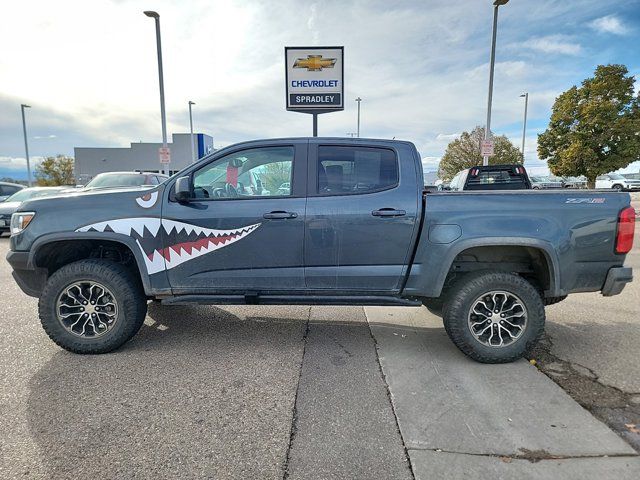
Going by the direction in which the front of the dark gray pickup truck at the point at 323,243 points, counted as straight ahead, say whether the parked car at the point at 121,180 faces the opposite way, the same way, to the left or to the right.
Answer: to the left

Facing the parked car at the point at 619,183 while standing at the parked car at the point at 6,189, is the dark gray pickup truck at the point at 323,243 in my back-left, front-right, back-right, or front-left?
front-right

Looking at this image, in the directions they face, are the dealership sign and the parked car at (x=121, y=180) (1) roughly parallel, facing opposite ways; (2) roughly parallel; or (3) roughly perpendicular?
roughly parallel

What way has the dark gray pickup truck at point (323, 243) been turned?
to the viewer's left

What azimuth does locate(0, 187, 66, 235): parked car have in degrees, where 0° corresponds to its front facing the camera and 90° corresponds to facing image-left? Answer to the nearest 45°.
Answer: approximately 45°

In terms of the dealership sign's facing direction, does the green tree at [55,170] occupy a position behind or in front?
behind

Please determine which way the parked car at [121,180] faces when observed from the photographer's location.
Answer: facing the viewer and to the left of the viewer

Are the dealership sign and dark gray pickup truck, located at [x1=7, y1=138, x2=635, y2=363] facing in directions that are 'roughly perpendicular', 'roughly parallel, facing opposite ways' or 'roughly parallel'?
roughly perpendicular

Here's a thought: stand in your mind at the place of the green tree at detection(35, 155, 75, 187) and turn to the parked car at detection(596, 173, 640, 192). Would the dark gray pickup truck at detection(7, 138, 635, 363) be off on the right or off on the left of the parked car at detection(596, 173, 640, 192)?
right

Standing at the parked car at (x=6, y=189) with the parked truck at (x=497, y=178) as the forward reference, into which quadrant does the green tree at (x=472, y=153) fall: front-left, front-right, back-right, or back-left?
front-left

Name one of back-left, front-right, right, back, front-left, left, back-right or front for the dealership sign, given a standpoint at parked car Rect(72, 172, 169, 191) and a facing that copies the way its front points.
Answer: back-left

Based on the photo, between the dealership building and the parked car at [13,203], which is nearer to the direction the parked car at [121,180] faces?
the parked car

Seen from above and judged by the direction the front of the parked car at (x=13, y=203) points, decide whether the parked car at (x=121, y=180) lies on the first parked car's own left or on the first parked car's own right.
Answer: on the first parked car's own left

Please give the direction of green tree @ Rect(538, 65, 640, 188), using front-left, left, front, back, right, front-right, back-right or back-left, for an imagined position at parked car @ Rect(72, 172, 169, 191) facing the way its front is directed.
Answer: back-left

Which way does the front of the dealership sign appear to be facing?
toward the camera

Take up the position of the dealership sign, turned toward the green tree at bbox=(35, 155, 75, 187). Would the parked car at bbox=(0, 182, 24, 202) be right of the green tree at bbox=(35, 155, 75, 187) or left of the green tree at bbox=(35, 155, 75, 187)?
left

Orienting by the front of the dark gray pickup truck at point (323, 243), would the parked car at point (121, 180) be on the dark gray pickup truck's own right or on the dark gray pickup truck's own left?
on the dark gray pickup truck's own right

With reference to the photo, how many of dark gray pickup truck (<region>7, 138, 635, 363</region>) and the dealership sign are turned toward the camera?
1
